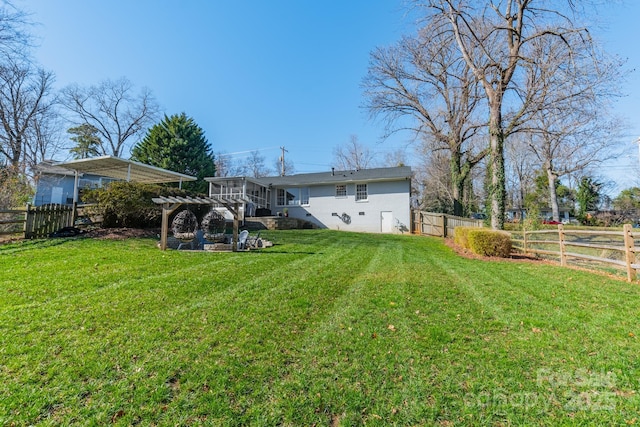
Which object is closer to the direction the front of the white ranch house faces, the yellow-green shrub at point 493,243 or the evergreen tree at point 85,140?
the evergreen tree

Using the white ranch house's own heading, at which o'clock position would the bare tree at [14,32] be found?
The bare tree is roughly at 8 o'clock from the white ranch house.

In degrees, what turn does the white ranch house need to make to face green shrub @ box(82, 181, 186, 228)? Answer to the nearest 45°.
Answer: approximately 135° to its left

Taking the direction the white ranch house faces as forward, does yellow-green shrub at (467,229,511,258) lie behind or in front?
behind

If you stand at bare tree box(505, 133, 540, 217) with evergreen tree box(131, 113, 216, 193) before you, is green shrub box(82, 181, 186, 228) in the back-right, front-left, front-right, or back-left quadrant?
front-left

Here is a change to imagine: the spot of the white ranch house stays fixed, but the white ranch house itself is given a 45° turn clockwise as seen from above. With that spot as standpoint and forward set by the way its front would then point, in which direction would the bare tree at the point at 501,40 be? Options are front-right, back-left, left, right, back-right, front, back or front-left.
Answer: right

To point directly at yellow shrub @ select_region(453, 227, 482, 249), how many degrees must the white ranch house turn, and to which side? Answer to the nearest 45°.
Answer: approximately 135° to its right

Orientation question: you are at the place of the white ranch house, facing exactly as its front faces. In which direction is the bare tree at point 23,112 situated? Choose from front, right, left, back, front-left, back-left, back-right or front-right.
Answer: left

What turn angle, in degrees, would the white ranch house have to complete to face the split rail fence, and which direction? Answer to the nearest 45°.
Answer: approximately 135° to its right

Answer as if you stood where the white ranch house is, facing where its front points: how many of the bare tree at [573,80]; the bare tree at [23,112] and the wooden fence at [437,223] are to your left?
1

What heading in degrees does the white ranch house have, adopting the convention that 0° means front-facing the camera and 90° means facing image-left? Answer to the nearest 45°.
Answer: approximately 180°

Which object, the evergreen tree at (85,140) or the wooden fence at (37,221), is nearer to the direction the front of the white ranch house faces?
the evergreen tree

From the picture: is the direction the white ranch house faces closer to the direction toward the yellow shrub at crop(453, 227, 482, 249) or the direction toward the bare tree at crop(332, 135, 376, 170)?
the bare tree
